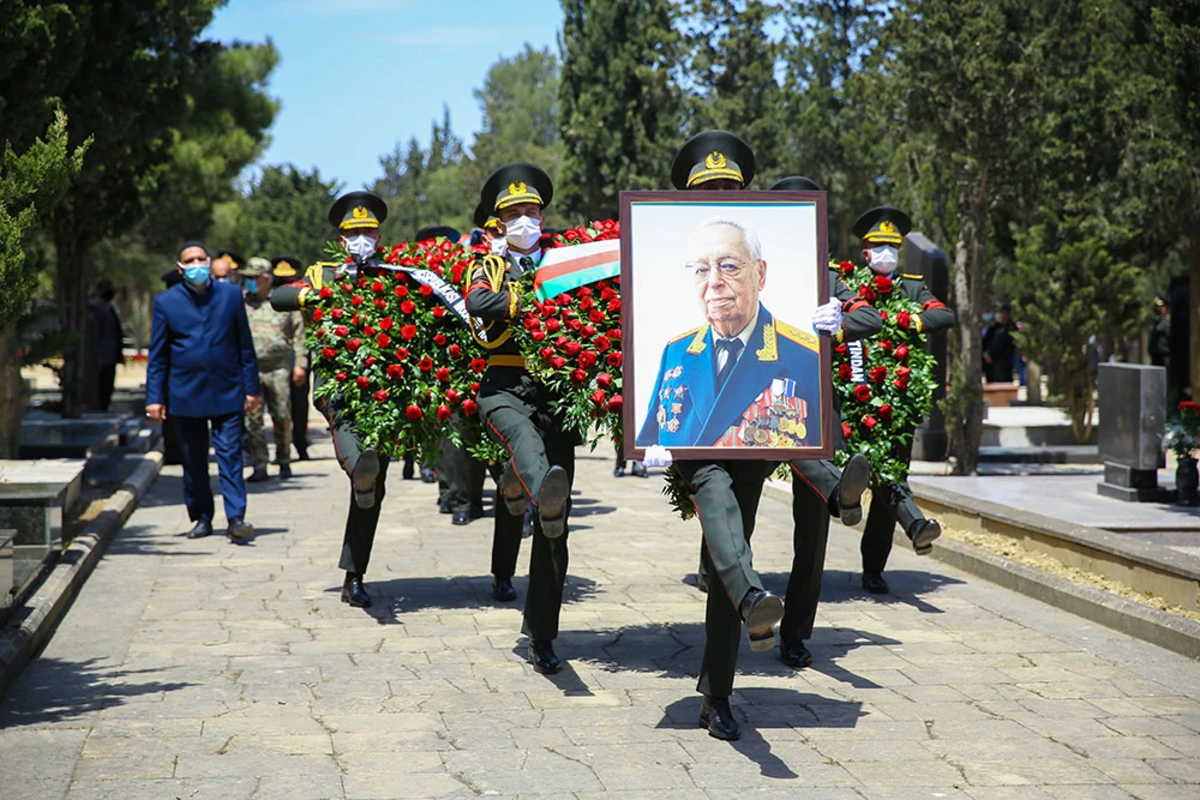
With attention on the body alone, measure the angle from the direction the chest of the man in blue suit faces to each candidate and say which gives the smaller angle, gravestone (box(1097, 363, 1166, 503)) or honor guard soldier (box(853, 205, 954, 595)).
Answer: the honor guard soldier

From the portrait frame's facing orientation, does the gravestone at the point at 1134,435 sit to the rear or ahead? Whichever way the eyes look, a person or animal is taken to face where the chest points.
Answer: to the rear

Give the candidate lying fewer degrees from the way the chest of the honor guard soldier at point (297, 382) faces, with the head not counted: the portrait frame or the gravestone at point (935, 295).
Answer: the portrait frame

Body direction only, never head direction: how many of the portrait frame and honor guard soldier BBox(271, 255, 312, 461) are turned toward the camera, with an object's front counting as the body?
2

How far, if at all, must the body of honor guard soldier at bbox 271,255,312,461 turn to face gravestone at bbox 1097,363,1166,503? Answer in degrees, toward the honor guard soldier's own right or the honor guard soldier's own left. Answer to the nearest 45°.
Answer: approximately 45° to the honor guard soldier's own left

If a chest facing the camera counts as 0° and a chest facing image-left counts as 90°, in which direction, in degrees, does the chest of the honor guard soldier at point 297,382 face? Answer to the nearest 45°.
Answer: approximately 0°

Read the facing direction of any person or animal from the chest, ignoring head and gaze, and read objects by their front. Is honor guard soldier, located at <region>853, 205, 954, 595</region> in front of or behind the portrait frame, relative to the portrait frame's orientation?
behind

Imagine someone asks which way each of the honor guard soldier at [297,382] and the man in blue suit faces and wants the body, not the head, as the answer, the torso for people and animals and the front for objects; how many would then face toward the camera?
2

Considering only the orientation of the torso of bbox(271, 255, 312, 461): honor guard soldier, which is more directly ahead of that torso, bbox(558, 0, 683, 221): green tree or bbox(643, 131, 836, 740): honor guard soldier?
the honor guard soldier

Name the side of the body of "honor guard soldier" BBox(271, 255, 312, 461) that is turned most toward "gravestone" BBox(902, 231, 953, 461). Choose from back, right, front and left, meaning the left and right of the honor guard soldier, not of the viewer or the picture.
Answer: left
